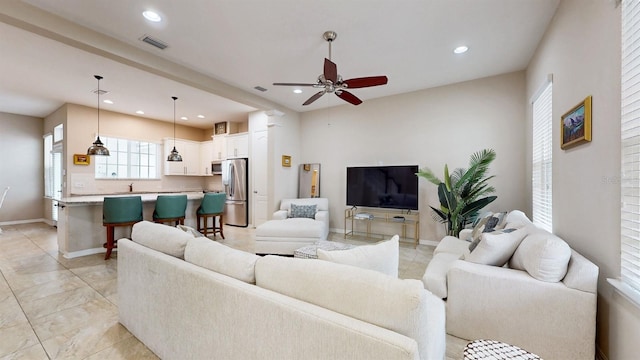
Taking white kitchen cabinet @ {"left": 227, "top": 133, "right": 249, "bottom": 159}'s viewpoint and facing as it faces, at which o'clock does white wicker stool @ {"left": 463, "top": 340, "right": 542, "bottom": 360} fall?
The white wicker stool is roughly at 10 o'clock from the white kitchen cabinet.

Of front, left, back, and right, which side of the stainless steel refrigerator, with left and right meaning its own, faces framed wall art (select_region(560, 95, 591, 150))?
left

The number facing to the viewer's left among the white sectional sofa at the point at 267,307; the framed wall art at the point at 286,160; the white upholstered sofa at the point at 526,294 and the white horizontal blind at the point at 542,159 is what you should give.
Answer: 2

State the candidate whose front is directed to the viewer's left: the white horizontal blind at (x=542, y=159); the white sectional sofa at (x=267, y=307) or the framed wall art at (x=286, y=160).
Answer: the white horizontal blind

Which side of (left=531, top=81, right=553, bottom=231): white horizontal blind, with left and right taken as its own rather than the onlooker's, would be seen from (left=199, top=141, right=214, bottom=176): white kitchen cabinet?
front

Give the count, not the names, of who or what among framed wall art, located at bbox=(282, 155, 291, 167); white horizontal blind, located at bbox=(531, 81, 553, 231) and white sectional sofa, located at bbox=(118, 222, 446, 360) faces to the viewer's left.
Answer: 1

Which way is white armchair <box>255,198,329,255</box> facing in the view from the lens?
facing the viewer and to the left of the viewer

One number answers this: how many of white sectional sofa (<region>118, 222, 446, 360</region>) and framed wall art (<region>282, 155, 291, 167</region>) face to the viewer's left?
0

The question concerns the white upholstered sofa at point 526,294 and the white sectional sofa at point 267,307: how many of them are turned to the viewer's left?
1

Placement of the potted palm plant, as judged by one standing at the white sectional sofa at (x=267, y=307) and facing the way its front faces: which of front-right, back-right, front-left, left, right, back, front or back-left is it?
front

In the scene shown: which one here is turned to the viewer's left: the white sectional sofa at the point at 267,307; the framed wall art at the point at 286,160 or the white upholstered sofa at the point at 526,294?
the white upholstered sofa at the point at 526,294

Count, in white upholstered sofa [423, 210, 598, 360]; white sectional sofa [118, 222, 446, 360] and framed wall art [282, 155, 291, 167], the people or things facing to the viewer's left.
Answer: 1

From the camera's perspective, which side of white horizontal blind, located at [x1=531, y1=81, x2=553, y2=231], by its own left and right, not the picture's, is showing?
left

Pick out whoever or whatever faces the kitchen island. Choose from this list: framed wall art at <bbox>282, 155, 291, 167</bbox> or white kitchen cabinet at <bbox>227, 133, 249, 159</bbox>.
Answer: the white kitchen cabinet

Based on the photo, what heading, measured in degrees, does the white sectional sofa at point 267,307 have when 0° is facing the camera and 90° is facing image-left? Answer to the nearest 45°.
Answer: approximately 225°

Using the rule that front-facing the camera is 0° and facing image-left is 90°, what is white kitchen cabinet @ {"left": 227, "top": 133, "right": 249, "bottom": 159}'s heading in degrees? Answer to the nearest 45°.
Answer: approximately 45°

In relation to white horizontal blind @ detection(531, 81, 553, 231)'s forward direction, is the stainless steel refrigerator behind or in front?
in front

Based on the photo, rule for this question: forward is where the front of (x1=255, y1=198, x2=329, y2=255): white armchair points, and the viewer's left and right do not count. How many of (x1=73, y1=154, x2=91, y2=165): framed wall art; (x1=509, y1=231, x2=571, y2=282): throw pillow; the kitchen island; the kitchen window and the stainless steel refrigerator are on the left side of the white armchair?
1

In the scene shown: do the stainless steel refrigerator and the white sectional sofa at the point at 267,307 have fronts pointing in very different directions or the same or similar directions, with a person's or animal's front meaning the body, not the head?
very different directions

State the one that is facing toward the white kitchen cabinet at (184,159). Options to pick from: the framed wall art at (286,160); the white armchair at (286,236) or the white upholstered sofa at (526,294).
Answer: the white upholstered sofa

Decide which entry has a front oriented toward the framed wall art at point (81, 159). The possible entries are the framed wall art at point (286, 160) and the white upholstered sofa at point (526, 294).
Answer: the white upholstered sofa
